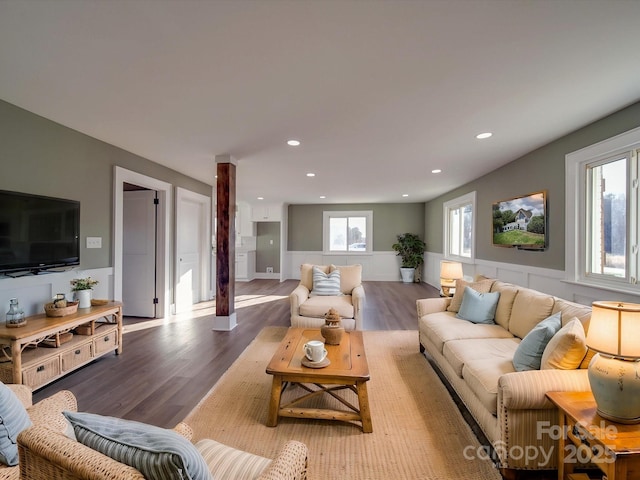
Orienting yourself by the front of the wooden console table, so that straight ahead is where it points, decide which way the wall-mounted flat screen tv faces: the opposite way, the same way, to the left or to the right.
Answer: the same way

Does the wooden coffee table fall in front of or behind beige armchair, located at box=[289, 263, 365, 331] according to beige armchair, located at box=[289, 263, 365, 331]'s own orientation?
in front

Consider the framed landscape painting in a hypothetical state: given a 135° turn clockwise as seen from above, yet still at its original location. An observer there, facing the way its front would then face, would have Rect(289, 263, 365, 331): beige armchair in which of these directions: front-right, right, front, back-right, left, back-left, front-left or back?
back-left

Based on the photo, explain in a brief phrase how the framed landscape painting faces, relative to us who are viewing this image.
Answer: facing the viewer and to the left of the viewer

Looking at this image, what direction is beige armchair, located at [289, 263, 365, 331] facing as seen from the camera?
toward the camera

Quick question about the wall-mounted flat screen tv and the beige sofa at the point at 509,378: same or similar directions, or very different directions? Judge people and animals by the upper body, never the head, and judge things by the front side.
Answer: very different directions

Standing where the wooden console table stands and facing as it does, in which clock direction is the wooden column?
The wooden column is roughly at 10 o'clock from the wooden console table.

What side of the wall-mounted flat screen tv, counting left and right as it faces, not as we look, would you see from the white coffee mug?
front

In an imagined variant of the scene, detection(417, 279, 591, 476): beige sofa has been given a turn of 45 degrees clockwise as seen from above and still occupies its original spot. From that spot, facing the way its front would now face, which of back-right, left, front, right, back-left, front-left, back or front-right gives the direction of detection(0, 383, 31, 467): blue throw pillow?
front-left

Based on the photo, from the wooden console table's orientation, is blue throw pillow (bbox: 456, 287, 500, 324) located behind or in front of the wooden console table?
in front

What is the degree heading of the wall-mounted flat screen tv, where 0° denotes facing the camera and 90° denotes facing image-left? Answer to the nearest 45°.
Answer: approximately 315°

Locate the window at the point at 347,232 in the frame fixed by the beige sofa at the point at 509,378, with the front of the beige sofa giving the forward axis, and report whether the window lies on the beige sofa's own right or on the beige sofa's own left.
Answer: on the beige sofa's own right

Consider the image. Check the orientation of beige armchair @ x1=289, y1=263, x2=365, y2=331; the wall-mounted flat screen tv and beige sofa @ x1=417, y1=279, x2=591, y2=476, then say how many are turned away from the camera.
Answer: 0

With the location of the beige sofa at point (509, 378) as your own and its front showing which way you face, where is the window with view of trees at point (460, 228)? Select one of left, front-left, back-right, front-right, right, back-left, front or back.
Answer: back-right

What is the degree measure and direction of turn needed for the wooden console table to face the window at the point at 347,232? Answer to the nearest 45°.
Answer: approximately 90° to its left

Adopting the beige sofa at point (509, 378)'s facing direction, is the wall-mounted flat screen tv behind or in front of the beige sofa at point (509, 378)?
in front

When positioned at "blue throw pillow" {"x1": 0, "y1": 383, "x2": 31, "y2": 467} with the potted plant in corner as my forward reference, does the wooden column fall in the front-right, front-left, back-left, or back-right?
front-left

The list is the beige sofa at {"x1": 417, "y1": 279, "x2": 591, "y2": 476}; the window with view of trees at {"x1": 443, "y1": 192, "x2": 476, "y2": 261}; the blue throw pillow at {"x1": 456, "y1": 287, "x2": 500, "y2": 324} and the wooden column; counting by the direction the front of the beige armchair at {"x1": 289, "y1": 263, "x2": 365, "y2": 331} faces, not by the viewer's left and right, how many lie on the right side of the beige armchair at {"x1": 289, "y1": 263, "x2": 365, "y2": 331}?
1

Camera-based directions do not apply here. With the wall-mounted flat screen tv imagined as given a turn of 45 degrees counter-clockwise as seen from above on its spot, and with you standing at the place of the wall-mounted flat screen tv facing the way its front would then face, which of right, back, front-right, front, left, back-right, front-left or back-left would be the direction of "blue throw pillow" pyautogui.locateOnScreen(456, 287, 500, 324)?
front-right

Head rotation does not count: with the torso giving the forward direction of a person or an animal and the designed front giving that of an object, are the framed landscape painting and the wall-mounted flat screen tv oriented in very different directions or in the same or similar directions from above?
very different directions
